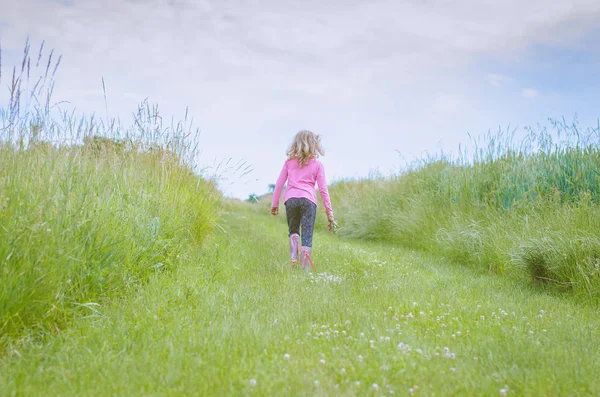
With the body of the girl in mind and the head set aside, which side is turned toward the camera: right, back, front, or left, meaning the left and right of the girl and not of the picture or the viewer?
back

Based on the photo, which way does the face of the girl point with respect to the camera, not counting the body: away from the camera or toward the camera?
away from the camera
